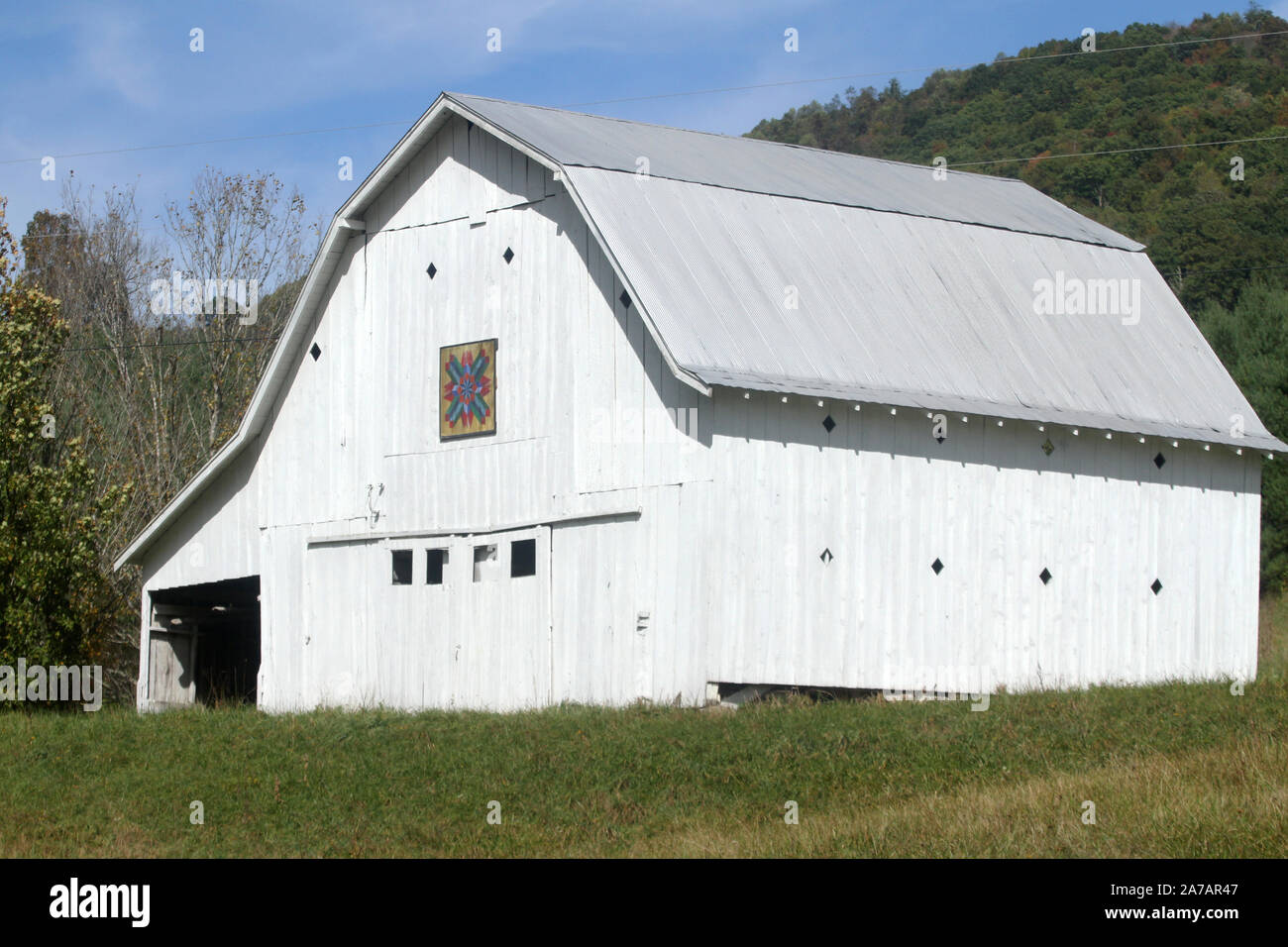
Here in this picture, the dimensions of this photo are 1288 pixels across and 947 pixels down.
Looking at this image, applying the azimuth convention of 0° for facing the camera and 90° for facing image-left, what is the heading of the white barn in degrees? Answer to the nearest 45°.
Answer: approximately 45°

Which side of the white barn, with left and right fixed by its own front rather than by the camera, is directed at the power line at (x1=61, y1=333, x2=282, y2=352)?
right

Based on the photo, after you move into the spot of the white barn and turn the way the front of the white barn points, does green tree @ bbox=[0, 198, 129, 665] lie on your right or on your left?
on your right
